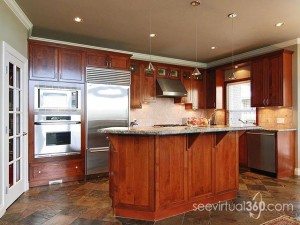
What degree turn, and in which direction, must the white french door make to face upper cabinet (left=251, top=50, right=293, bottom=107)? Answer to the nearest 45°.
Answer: approximately 45° to its left

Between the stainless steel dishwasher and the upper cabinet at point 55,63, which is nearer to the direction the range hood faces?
the stainless steel dishwasher

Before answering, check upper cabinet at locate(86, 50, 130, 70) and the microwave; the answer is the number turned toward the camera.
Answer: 2

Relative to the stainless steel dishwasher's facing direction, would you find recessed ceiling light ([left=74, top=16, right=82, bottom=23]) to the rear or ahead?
ahead

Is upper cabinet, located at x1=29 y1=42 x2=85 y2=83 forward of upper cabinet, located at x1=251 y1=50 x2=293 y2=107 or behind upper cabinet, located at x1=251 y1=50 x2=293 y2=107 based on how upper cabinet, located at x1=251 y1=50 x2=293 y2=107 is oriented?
forward

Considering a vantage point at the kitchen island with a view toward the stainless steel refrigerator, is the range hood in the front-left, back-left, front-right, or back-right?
front-right

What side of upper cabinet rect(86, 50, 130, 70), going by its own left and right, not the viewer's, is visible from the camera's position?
front

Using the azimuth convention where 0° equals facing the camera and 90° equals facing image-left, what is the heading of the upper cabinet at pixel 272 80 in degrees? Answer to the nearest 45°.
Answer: approximately 45°

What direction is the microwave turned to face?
toward the camera

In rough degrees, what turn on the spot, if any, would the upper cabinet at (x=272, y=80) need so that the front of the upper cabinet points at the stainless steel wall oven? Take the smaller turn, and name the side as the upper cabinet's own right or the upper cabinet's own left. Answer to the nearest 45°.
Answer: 0° — it already faces it

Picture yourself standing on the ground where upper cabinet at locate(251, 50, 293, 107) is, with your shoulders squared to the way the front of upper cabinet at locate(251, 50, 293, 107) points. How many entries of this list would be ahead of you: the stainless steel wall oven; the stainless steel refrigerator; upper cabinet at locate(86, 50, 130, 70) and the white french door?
4

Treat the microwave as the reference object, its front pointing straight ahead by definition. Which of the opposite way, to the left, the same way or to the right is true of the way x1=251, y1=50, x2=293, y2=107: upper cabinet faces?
to the right

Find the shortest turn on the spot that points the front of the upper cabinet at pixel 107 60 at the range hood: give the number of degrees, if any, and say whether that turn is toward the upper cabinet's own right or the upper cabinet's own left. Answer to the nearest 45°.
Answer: approximately 135° to the upper cabinet's own left

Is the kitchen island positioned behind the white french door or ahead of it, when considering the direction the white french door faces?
ahead
